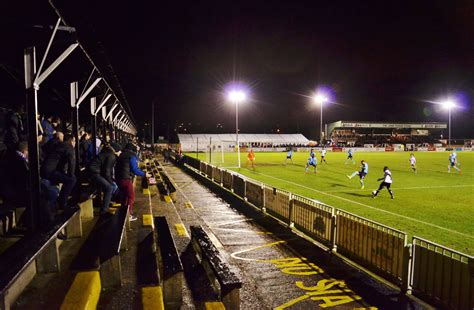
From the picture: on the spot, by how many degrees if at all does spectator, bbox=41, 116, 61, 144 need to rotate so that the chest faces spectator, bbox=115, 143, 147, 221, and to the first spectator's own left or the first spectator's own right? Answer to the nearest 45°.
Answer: approximately 45° to the first spectator's own right

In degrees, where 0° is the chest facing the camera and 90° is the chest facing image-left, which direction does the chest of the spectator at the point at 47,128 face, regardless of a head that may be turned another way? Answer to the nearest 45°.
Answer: approximately 270°

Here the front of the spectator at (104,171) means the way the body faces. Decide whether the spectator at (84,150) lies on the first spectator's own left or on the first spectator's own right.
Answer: on the first spectator's own left

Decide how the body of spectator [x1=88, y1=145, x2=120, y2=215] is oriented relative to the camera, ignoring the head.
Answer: to the viewer's right

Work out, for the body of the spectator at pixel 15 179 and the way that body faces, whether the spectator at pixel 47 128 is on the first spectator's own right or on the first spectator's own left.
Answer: on the first spectator's own left

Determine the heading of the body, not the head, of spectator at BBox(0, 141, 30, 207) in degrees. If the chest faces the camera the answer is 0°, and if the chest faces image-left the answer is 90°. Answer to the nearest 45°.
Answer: approximately 270°
